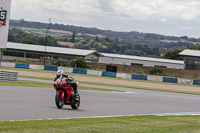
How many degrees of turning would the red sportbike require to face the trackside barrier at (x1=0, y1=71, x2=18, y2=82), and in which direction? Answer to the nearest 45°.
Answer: approximately 135° to its right

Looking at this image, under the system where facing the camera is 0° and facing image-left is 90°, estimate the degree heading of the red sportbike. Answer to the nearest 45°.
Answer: approximately 45°
